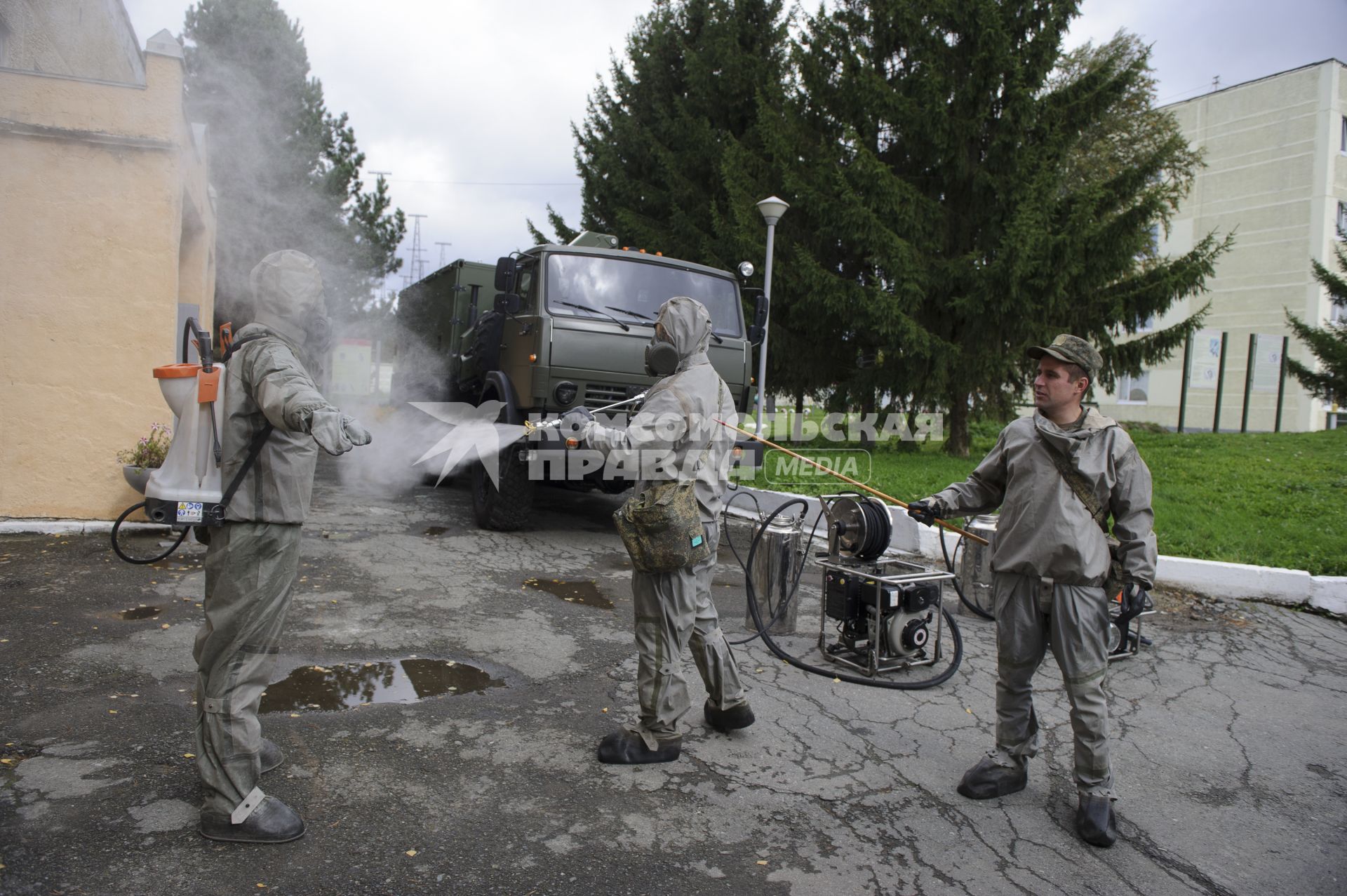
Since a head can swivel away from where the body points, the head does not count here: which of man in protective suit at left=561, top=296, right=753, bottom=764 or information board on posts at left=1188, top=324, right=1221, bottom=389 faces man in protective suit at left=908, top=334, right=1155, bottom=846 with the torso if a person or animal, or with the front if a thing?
the information board on posts

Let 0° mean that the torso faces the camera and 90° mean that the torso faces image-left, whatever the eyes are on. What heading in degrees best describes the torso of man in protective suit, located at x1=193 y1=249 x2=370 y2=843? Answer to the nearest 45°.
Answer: approximately 270°

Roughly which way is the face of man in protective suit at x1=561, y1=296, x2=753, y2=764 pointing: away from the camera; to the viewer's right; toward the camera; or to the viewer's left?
to the viewer's left

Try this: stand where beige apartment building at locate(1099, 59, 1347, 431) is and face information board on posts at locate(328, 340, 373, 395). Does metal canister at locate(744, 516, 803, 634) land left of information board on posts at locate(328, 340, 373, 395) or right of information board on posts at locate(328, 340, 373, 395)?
left

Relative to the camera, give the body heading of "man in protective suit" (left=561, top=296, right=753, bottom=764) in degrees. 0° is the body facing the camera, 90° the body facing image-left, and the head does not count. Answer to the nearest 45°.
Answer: approximately 90°
